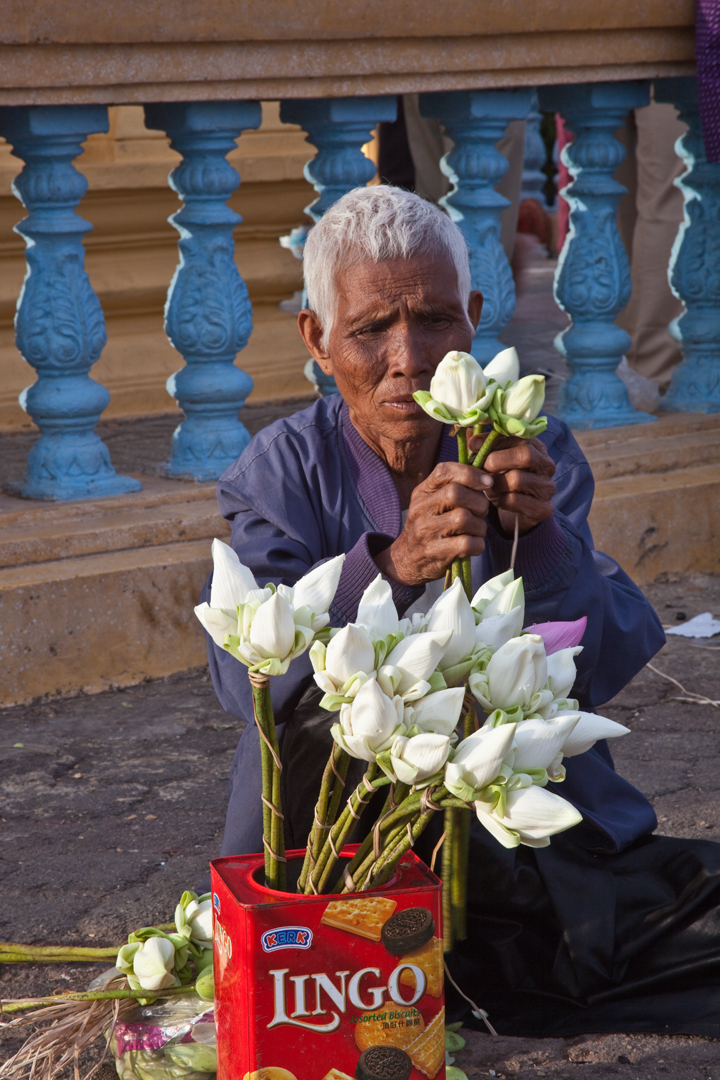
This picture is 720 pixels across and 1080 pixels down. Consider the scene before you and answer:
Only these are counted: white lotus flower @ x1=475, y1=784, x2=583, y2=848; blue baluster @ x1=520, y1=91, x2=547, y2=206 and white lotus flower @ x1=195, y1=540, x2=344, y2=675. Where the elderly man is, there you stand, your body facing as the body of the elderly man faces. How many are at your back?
1

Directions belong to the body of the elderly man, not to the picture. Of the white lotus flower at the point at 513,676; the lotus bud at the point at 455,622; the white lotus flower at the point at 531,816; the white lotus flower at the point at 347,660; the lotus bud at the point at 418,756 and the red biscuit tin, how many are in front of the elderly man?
6

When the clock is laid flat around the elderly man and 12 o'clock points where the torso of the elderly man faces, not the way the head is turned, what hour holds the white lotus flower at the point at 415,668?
The white lotus flower is roughly at 12 o'clock from the elderly man.

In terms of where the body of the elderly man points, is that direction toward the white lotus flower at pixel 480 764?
yes

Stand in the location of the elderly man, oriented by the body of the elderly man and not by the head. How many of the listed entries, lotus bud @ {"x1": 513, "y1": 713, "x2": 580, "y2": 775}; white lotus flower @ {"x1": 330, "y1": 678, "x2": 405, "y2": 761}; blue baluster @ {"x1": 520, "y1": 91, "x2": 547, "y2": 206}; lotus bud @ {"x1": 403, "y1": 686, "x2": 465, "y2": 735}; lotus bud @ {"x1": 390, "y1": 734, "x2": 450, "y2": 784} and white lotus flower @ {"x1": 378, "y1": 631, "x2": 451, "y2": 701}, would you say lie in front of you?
5

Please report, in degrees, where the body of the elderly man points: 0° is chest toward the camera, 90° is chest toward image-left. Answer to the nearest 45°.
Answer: approximately 0°

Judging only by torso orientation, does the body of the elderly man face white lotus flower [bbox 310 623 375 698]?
yes

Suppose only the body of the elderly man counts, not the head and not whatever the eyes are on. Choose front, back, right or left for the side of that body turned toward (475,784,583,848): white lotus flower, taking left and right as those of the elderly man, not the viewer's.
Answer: front

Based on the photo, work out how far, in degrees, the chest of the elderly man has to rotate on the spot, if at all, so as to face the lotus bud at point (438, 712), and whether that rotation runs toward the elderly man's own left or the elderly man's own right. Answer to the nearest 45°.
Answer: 0° — they already face it

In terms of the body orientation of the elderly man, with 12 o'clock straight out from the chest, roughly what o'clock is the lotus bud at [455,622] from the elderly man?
The lotus bud is roughly at 12 o'clock from the elderly man.

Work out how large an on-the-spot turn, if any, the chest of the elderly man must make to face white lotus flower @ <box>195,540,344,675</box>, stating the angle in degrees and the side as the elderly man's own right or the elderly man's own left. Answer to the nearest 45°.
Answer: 0° — they already face it

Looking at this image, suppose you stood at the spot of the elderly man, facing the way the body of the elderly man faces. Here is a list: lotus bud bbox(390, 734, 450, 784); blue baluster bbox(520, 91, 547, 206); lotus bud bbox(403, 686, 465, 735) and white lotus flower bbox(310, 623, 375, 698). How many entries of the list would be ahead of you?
3

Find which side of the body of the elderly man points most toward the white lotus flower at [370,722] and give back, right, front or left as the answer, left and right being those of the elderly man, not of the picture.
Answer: front

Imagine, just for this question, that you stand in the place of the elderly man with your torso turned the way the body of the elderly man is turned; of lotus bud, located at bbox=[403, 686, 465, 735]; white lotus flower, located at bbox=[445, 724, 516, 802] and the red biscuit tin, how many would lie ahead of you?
3

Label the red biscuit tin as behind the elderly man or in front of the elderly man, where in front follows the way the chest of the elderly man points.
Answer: in front

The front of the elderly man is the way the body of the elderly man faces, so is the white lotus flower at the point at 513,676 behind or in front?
in front

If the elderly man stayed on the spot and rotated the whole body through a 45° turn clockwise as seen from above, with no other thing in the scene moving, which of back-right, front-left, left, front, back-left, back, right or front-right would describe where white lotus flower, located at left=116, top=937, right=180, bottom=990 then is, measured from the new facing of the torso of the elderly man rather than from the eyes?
front

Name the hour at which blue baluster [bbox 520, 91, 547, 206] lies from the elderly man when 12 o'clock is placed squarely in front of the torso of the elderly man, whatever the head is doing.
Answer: The blue baluster is roughly at 6 o'clock from the elderly man.
